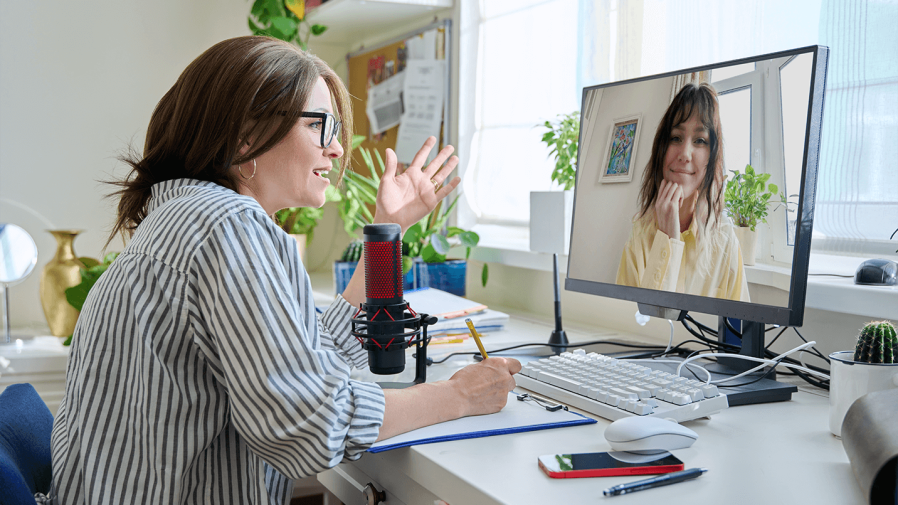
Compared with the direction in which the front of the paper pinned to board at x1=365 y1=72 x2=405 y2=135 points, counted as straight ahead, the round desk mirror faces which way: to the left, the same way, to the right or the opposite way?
to the left

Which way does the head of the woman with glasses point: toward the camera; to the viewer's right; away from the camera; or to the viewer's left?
to the viewer's right

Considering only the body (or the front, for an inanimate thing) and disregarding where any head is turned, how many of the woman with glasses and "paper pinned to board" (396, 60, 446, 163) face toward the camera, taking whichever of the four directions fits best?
1

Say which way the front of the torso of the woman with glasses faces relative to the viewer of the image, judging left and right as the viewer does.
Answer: facing to the right of the viewer

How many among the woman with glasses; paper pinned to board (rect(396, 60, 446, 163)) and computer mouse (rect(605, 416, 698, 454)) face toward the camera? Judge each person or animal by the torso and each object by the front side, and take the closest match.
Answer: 1

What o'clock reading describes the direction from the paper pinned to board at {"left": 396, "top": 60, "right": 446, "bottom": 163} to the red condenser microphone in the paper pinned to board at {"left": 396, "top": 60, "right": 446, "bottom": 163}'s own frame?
The red condenser microphone is roughly at 12 o'clock from the paper pinned to board.
